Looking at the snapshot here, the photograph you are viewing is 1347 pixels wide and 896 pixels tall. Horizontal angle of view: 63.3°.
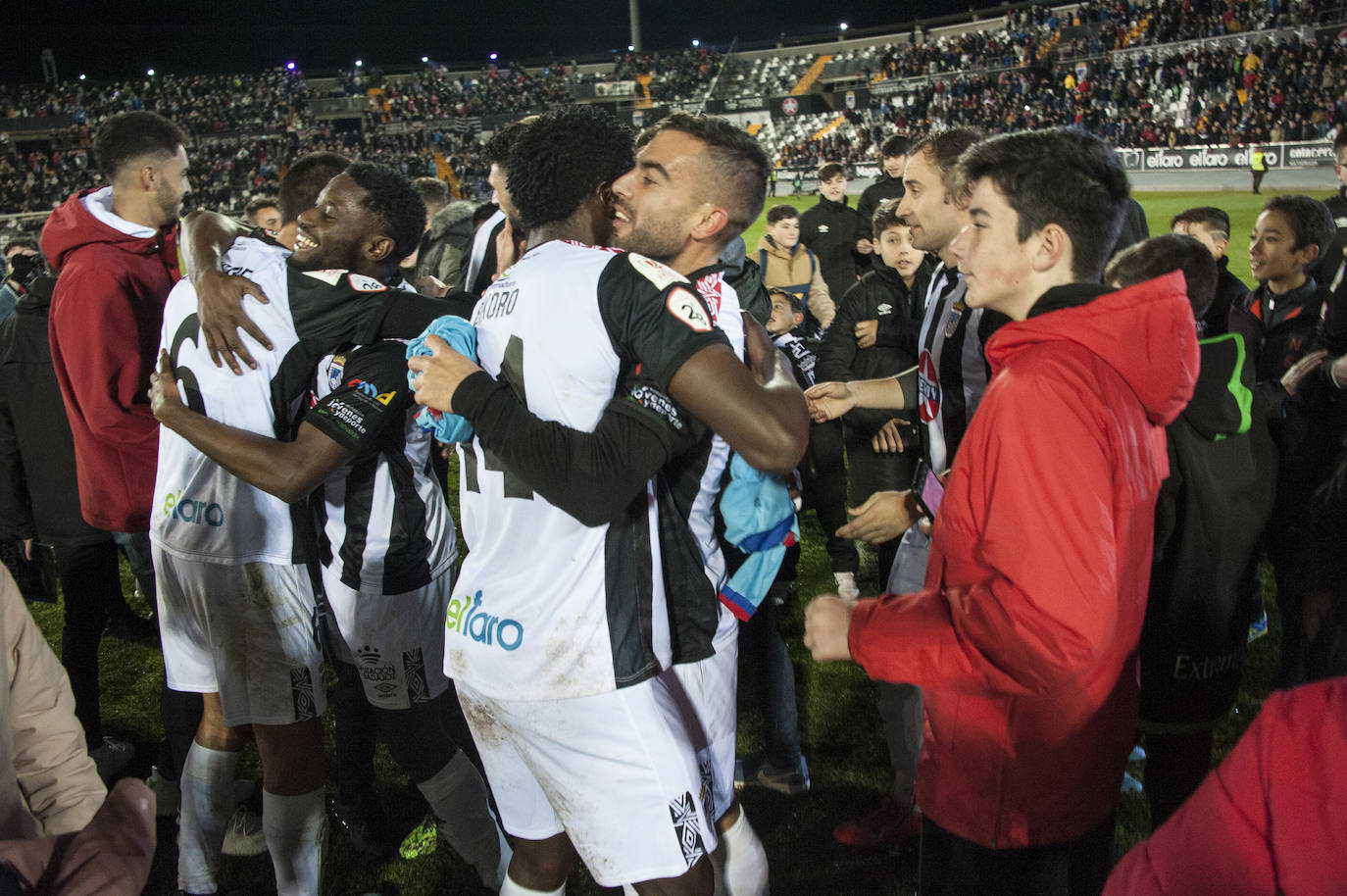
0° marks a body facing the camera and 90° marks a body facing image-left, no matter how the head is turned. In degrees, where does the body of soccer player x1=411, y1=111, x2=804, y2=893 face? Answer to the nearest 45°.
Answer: approximately 225°

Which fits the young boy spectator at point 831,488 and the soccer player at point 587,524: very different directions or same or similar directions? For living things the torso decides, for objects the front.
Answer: very different directions

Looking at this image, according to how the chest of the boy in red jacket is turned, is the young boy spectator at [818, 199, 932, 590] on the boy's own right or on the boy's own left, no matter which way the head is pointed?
on the boy's own right

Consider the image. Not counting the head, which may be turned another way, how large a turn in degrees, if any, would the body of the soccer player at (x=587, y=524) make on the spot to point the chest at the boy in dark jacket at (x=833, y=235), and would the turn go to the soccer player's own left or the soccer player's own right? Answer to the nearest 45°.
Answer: approximately 45° to the soccer player's own left

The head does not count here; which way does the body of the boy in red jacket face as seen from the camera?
to the viewer's left

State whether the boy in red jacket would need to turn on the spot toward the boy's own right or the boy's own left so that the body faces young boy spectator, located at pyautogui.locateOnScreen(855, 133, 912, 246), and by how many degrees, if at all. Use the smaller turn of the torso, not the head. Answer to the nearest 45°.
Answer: approximately 90° to the boy's own right

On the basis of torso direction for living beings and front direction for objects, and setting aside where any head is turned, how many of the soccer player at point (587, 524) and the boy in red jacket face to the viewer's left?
1

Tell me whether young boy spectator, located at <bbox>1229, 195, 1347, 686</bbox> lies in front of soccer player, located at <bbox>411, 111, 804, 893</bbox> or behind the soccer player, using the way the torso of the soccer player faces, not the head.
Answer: in front

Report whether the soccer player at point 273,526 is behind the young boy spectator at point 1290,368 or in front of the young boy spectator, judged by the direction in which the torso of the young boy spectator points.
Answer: in front

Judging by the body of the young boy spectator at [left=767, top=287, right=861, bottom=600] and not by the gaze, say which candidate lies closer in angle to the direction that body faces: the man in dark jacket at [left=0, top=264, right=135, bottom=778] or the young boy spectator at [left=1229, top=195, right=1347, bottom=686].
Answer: the man in dark jacket
